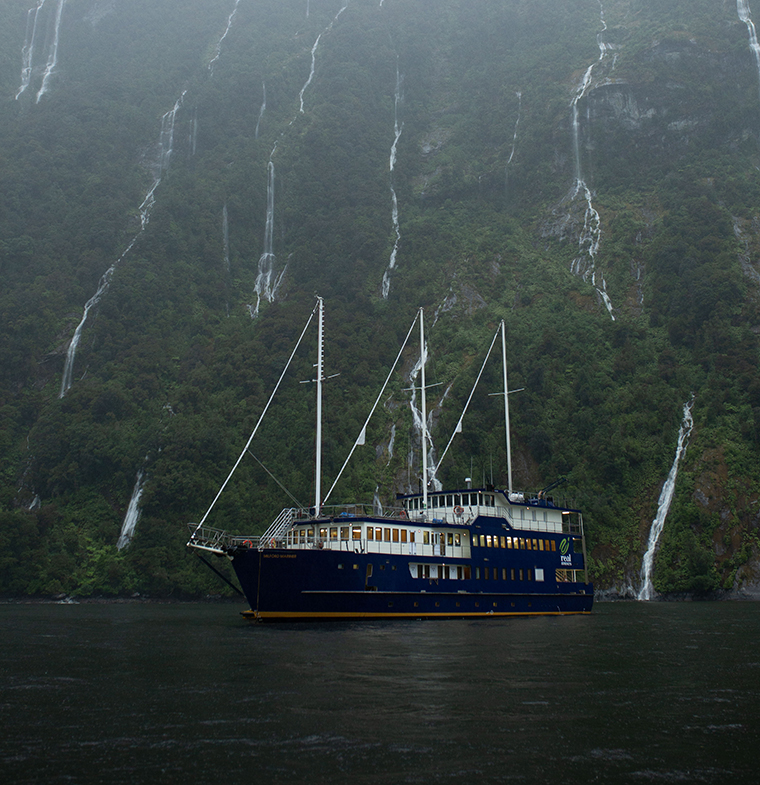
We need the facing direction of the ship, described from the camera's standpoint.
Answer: facing the viewer and to the left of the viewer
